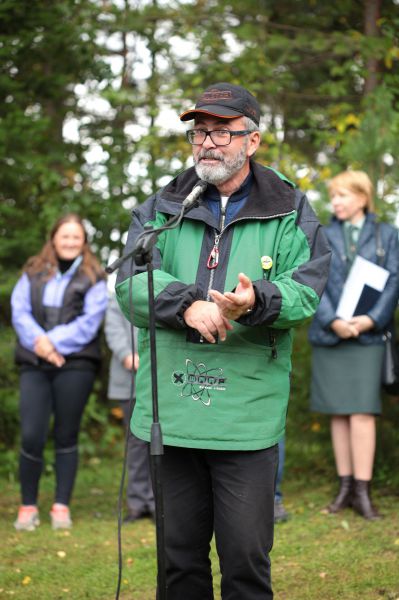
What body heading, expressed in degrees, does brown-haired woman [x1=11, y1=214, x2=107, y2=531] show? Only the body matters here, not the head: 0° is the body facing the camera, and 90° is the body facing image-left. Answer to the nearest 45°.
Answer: approximately 0°

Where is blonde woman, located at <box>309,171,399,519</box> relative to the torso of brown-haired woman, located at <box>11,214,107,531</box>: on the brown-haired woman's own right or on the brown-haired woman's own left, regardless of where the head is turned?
on the brown-haired woman's own left

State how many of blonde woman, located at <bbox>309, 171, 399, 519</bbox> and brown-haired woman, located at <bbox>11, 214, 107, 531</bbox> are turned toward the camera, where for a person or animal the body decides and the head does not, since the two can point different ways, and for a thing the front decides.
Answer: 2

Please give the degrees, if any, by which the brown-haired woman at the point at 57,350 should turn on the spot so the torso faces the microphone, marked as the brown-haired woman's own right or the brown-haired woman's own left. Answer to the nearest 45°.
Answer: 0° — they already face it
